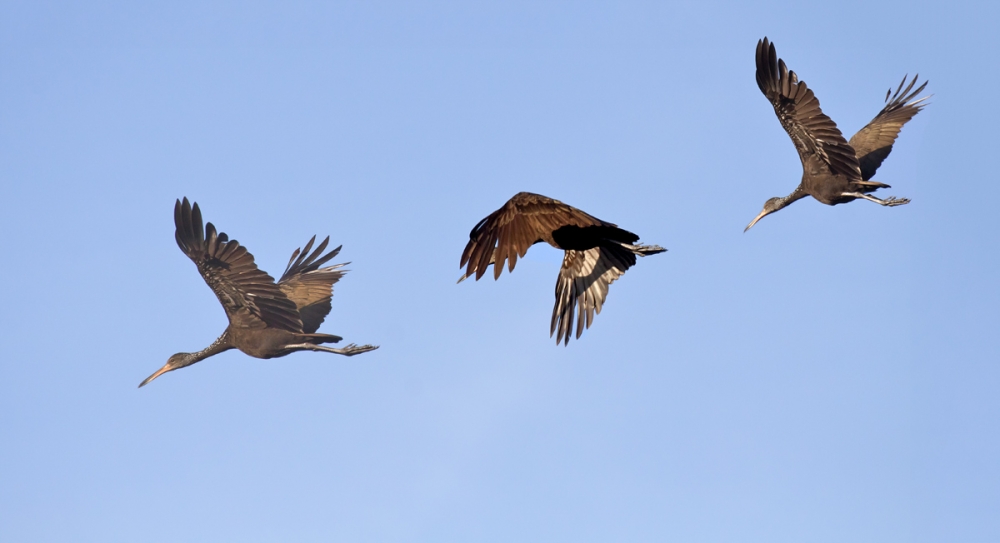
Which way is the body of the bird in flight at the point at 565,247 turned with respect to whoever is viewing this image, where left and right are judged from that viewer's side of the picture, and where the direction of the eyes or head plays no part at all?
facing to the left of the viewer

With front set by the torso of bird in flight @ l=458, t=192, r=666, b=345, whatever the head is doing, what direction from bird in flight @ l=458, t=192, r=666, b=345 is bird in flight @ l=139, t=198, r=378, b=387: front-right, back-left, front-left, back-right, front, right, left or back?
front-right

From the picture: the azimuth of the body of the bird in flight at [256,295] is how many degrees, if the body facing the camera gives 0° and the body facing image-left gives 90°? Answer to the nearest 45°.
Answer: approximately 90°

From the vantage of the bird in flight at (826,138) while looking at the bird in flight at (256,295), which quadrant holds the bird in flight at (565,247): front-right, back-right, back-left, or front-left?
front-left

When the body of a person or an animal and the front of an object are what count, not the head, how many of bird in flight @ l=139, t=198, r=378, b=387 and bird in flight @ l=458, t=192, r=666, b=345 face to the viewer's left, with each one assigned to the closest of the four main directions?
2

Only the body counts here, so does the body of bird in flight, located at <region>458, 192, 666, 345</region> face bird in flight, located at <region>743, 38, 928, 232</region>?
no

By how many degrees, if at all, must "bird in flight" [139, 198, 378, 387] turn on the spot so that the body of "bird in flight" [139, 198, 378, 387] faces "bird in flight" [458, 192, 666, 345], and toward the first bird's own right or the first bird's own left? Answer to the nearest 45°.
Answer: approximately 135° to the first bird's own left

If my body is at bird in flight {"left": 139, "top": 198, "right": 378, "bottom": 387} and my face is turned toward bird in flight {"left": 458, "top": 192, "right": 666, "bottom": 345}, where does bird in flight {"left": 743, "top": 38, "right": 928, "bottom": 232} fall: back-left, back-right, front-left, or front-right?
front-left

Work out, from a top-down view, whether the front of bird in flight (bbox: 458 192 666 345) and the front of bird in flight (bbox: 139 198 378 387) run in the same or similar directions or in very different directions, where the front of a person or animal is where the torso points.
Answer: same or similar directions

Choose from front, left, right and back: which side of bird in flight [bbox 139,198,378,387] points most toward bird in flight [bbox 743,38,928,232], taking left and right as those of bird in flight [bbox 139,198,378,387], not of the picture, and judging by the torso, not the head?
back
